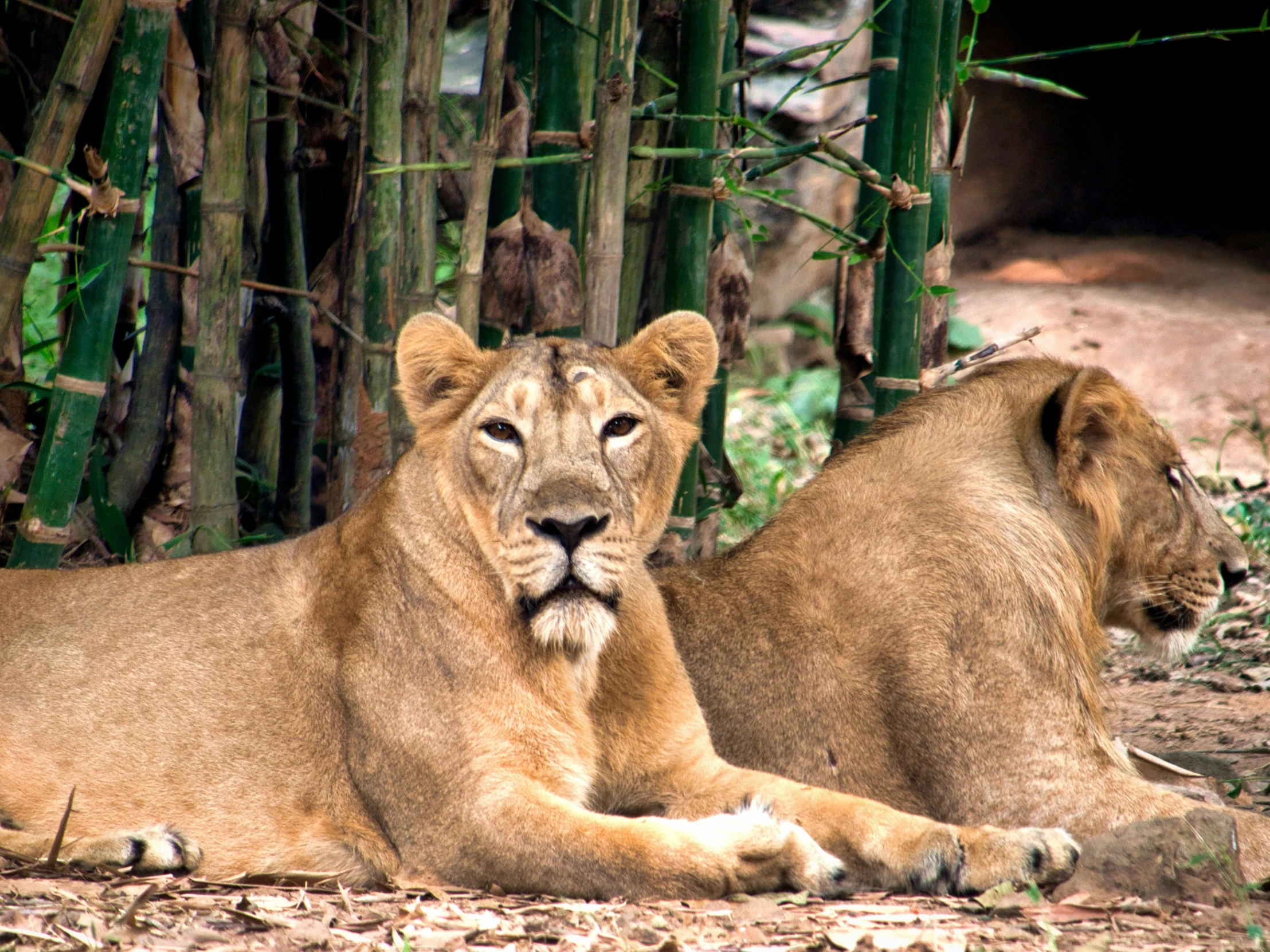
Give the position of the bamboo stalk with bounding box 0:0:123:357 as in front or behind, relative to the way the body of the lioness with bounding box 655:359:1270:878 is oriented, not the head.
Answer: behind

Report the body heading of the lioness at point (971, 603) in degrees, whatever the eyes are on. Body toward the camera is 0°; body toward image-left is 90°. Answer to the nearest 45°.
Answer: approximately 270°

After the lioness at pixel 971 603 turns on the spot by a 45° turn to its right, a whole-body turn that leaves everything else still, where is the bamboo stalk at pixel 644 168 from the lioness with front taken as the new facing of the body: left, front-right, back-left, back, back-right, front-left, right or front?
back

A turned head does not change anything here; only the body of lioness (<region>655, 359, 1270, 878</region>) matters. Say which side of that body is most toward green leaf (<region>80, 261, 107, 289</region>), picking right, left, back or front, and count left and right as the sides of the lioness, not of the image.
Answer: back

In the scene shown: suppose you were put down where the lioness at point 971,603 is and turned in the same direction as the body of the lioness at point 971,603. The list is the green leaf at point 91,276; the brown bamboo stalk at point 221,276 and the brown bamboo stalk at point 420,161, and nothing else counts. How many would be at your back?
3

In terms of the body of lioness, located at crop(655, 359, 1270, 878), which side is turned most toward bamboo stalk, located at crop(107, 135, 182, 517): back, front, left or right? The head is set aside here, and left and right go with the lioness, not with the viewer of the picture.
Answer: back

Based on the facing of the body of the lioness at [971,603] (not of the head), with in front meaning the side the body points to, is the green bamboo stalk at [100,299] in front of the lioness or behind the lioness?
behind

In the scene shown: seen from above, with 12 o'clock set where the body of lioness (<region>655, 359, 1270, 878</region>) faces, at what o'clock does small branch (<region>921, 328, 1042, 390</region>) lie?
The small branch is roughly at 9 o'clock from the lioness.

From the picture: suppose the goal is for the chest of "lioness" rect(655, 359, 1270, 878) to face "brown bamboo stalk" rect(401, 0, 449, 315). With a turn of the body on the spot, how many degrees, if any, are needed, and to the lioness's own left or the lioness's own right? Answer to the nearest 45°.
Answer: approximately 180°
